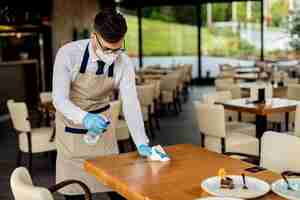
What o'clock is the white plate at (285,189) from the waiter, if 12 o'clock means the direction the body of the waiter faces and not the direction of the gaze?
The white plate is roughly at 12 o'clock from the waiter.

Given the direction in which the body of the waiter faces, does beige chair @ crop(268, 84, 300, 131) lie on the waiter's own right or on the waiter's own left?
on the waiter's own left

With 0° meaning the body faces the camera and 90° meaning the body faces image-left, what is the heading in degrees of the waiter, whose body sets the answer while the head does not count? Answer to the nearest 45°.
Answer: approximately 315°

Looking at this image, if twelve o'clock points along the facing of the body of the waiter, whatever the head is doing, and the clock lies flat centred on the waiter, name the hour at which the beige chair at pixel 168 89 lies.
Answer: The beige chair is roughly at 8 o'clock from the waiter.

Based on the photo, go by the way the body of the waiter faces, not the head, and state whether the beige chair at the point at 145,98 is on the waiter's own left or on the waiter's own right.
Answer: on the waiter's own left

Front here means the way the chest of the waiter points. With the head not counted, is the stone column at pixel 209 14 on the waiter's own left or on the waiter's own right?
on the waiter's own left

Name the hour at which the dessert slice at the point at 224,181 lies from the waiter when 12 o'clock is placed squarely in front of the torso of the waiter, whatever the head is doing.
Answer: The dessert slice is roughly at 12 o'clock from the waiter.
